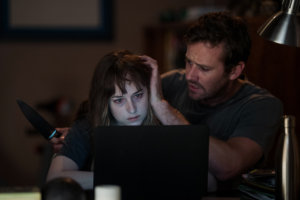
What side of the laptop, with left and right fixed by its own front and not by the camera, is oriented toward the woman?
front

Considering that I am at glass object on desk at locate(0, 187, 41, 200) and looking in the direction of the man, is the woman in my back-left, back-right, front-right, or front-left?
front-left

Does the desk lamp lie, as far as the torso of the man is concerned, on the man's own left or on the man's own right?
on the man's own left

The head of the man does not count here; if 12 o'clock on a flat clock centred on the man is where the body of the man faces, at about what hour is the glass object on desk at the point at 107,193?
The glass object on desk is roughly at 11 o'clock from the man.

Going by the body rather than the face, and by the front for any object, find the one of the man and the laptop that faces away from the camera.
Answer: the laptop

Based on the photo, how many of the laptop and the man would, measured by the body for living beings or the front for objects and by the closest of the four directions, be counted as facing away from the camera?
1

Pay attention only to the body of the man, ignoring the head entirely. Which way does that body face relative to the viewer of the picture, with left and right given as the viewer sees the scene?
facing the viewer and to the left of the viewer

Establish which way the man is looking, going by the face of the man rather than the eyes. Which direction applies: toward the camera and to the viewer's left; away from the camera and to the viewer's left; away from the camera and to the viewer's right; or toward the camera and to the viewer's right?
toward the camera and to the viewer's left

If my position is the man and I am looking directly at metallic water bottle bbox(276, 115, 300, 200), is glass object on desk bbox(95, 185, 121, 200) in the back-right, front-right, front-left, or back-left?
front-right

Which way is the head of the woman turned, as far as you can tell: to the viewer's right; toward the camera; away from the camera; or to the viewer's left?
toward the camera

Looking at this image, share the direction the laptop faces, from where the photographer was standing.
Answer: facing away from the viewer
